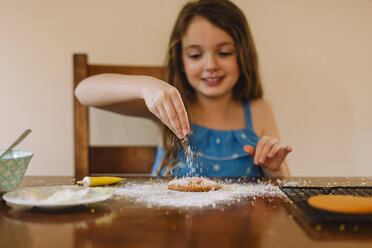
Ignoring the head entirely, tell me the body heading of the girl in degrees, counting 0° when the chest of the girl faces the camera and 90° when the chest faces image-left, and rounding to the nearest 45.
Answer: approximately 0°

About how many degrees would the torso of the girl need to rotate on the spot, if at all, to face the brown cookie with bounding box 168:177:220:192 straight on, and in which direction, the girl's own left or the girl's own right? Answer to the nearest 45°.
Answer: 0° — they already face it

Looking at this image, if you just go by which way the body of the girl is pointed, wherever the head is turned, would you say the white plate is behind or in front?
in front

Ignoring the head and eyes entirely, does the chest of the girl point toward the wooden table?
yes

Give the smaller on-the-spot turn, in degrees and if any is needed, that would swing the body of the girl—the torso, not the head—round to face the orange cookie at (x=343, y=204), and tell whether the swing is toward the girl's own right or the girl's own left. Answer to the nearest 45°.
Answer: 0° — they already face it

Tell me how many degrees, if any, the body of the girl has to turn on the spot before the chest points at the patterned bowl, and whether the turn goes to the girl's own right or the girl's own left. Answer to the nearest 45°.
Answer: approximately 45° to the girl's own right
